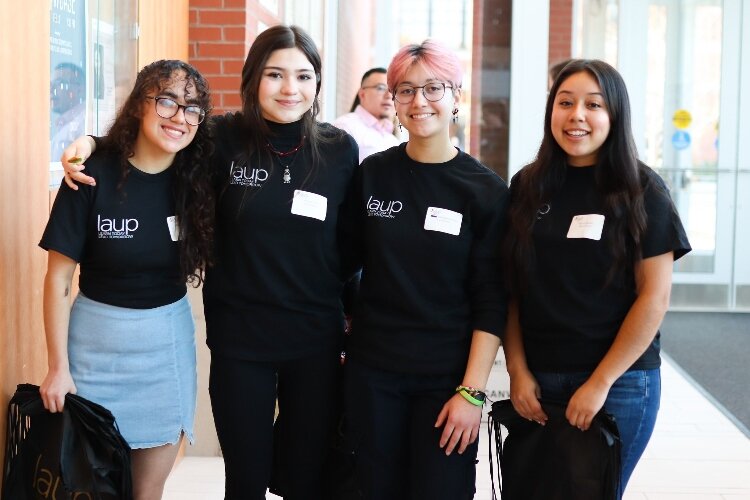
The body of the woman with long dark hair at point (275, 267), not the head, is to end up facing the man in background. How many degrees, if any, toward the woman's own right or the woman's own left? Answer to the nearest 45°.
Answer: approximately 180°

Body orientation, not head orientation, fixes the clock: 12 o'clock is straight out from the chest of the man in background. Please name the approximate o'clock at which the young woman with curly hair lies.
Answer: The young woman with curly hair is roughly at 2 o'clock from the man in background.

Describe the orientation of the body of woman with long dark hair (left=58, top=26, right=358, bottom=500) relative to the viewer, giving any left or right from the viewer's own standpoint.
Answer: facing the viewer

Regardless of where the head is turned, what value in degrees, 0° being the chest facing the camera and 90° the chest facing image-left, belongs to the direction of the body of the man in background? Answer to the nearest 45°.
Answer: approximately 315°

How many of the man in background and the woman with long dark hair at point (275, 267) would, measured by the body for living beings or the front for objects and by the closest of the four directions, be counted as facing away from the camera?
0

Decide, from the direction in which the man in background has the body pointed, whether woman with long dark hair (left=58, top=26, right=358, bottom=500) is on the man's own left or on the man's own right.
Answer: on the man's own right
